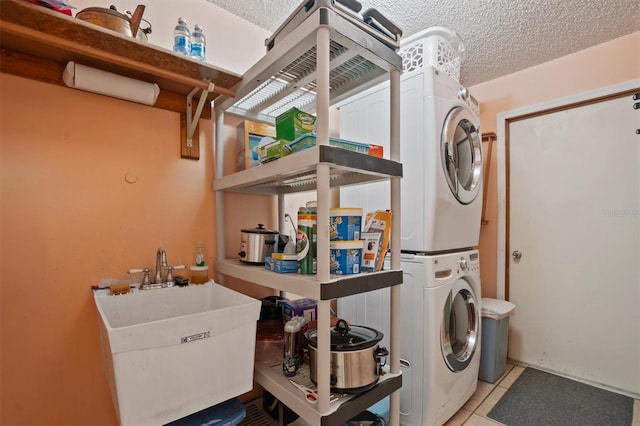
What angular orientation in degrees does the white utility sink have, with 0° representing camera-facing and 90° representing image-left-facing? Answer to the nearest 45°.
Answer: approximately 315°

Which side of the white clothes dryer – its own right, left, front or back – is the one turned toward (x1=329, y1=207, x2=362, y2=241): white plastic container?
right

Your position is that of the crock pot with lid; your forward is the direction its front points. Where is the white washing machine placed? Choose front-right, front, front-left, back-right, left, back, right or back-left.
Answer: back-left
